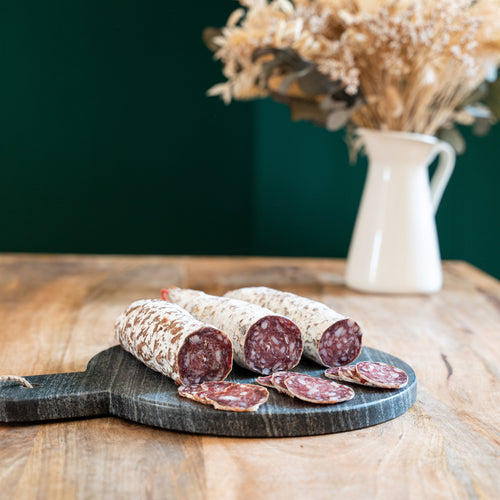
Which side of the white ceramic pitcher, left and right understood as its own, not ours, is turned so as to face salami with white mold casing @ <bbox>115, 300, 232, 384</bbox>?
left

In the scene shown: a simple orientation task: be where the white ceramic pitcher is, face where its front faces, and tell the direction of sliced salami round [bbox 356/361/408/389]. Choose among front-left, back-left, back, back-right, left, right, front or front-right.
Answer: left

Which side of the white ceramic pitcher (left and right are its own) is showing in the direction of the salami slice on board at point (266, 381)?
left

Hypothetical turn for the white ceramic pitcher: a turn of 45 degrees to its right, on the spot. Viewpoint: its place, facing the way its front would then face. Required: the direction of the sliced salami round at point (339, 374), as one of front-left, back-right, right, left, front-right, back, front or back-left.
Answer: back-left

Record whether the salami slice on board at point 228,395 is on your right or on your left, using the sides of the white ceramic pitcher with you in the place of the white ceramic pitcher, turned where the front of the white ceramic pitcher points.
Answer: on your left

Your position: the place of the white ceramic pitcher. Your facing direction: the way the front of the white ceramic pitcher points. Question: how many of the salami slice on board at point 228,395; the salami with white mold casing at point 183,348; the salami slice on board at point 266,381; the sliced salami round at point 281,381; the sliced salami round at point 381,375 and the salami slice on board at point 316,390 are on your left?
6

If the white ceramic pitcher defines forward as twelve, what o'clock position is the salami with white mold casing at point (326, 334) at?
The salami with white mold casing is roughly at 9 o'clock from the white ceramic pitcher.

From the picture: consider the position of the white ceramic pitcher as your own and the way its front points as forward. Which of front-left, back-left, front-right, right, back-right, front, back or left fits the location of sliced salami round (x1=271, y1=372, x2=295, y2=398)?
left

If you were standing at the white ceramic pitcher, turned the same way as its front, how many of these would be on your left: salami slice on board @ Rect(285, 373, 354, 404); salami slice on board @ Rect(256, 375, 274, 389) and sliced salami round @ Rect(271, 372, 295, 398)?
3

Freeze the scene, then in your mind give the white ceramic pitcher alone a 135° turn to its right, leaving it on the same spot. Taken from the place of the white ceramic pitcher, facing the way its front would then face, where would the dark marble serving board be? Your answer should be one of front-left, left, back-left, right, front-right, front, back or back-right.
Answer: back-right

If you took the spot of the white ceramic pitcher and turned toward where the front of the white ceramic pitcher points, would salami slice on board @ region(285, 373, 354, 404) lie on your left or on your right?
on your left

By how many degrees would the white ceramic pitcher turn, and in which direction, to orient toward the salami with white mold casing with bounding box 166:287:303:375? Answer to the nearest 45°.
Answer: approximately 90° to its left

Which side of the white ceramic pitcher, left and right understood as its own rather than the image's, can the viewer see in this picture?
left
